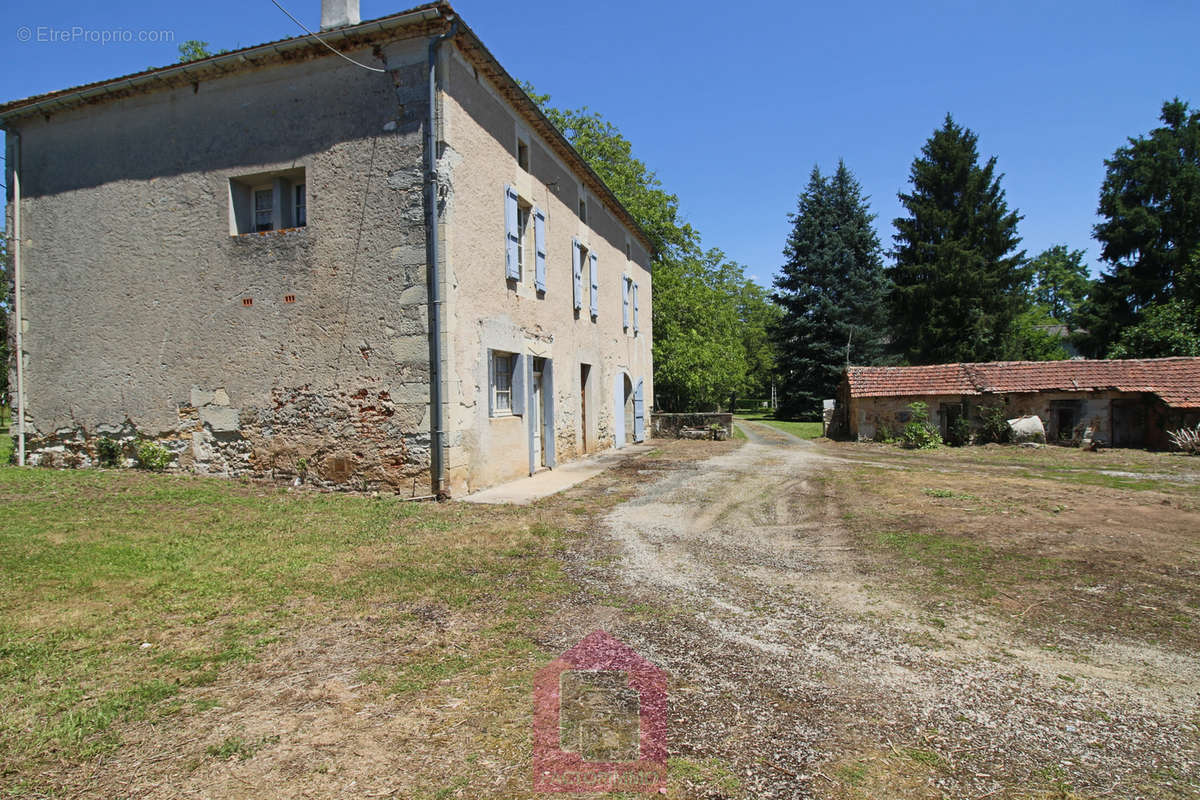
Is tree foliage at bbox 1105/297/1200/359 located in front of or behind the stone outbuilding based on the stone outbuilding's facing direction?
behind

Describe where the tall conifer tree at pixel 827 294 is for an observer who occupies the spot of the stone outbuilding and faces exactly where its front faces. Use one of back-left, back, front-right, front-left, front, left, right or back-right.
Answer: back-right

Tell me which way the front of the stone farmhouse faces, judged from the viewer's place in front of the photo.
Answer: facing the viewer and to the right of the viewer

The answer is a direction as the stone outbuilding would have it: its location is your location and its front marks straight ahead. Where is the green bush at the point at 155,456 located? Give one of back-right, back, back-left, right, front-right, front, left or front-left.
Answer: front-right

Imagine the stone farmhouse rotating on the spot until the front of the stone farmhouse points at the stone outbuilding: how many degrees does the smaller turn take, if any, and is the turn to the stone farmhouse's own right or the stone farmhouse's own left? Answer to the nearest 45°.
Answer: approximately 45° to the stone farmhouse's own left

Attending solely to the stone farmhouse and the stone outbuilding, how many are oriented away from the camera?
0

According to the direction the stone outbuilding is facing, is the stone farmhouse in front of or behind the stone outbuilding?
in front

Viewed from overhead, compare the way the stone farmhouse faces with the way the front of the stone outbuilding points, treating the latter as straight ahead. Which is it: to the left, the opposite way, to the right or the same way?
to the left

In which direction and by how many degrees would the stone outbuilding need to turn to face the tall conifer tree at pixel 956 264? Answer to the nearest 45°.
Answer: approximately 180°

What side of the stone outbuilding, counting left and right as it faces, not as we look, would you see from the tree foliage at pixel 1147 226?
back

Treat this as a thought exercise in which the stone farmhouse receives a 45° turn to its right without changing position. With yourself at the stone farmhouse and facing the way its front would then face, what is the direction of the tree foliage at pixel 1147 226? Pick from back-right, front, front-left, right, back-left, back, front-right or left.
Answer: left

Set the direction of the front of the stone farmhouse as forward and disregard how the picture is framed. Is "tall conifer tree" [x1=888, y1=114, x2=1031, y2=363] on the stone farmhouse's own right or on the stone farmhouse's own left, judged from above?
on the stone farmhouse's own left

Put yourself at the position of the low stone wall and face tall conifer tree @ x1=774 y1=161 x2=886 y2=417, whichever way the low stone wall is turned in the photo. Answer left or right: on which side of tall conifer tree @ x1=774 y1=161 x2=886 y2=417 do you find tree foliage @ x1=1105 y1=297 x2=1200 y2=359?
right

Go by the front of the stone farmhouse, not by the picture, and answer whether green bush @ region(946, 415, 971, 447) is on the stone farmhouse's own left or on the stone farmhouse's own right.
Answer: on the stone farmhouse's own left

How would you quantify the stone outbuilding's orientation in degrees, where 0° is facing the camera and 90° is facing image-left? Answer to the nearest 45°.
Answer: approximately 0°

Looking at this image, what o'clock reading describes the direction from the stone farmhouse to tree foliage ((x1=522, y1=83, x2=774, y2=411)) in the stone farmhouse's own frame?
The tree foliage is roughly at 9 o'clock from the stone farmhouse.

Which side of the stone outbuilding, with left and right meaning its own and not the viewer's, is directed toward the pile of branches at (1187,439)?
left
